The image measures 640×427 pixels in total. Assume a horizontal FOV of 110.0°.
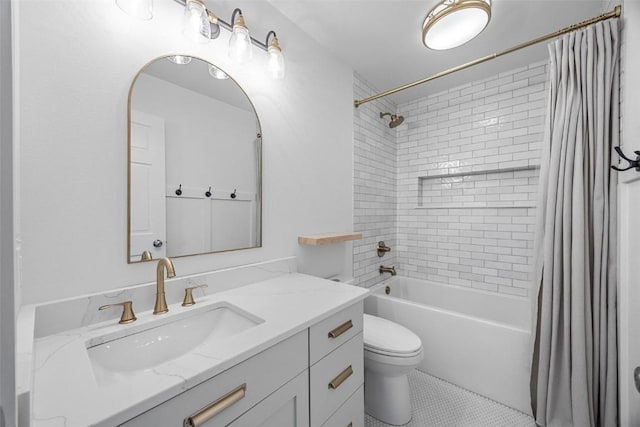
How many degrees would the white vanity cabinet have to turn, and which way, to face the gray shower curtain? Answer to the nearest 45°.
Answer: approximately 45° to its left

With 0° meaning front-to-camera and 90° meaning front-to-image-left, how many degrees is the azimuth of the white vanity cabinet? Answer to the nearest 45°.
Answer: approximately 315°

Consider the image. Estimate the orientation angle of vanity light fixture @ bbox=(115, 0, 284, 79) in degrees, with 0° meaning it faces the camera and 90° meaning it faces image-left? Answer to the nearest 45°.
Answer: approximately 315°

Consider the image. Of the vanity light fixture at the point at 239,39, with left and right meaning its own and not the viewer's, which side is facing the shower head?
left
